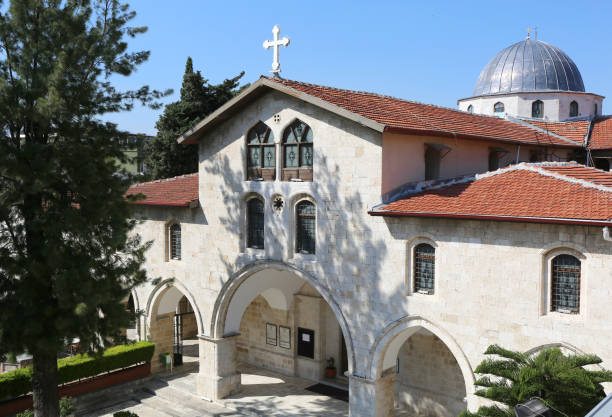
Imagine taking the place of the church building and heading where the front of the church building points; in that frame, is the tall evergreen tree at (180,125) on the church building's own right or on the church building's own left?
on the church building's own right

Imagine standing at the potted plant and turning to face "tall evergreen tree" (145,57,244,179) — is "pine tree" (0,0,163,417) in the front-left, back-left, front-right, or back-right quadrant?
back-left

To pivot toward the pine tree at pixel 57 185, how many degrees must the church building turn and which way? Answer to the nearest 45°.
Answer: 0° — it already faces it

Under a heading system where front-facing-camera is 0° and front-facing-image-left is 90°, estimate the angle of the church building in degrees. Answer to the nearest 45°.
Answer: approximately 45°
